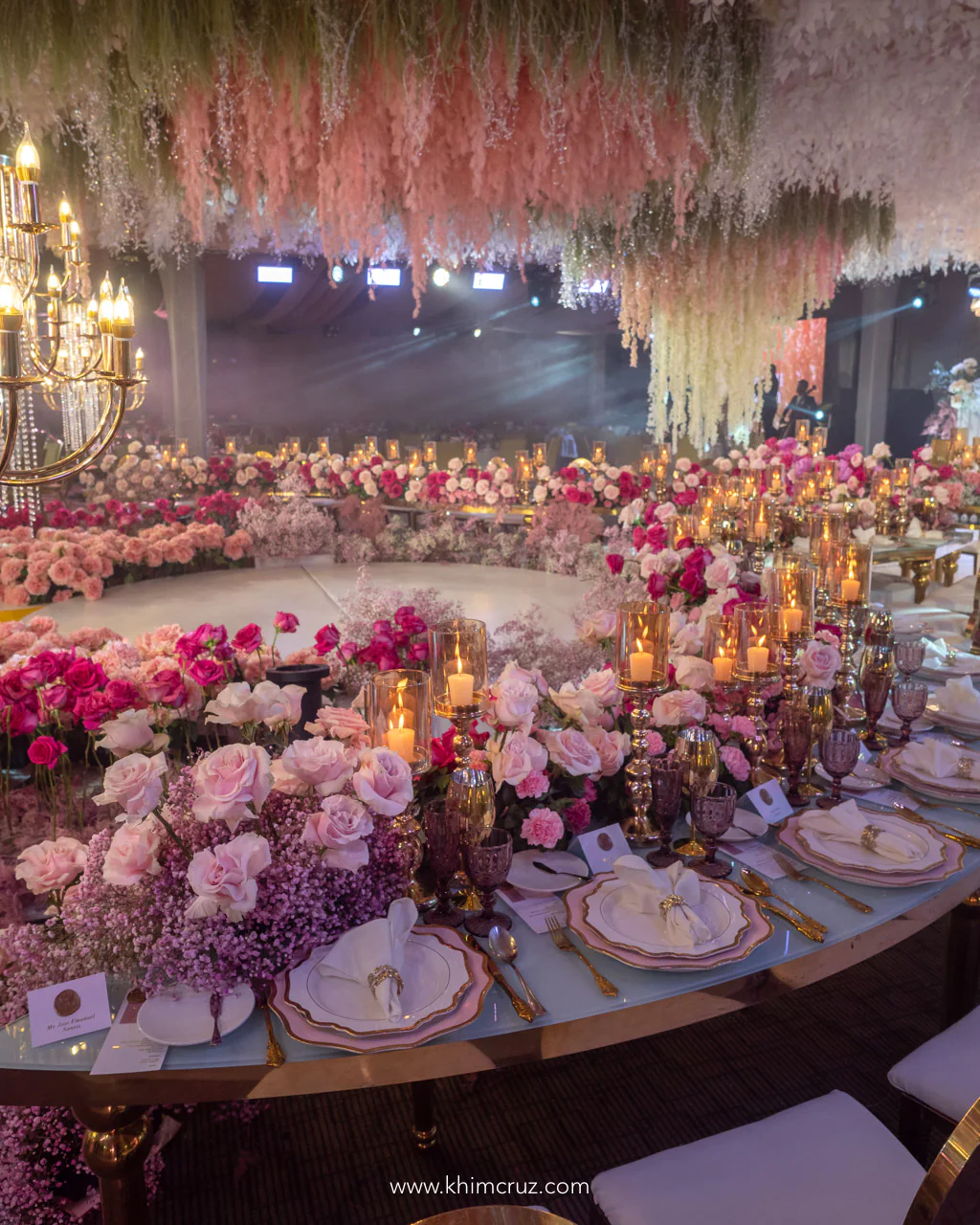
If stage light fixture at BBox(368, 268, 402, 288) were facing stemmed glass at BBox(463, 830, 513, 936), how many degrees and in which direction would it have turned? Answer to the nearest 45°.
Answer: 0° — it already faces it

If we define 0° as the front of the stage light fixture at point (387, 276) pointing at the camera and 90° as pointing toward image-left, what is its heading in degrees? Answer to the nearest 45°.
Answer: approximately 0°

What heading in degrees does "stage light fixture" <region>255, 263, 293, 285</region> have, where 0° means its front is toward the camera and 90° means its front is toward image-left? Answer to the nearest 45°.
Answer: approximately 0°

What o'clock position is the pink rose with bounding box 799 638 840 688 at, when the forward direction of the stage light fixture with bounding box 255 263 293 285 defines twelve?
The pink rose is roughly at 12 o'clock from the stage light fixture.

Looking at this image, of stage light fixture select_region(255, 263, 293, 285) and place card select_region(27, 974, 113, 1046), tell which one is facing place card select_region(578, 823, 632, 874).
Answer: the stage light fixture

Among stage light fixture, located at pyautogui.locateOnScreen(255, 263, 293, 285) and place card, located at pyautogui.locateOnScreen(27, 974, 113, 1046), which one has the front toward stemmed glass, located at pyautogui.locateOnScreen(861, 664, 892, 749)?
the stage light fixture

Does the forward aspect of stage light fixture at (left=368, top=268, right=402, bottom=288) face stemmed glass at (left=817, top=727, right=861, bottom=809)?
yes

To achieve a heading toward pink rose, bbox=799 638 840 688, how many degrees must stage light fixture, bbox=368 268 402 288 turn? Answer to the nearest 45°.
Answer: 0° — it already faces it

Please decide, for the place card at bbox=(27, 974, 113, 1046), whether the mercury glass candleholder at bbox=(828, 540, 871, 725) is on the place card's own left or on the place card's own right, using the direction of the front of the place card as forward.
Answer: on the place card's own left

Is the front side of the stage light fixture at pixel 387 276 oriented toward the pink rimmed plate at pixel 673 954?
yes
